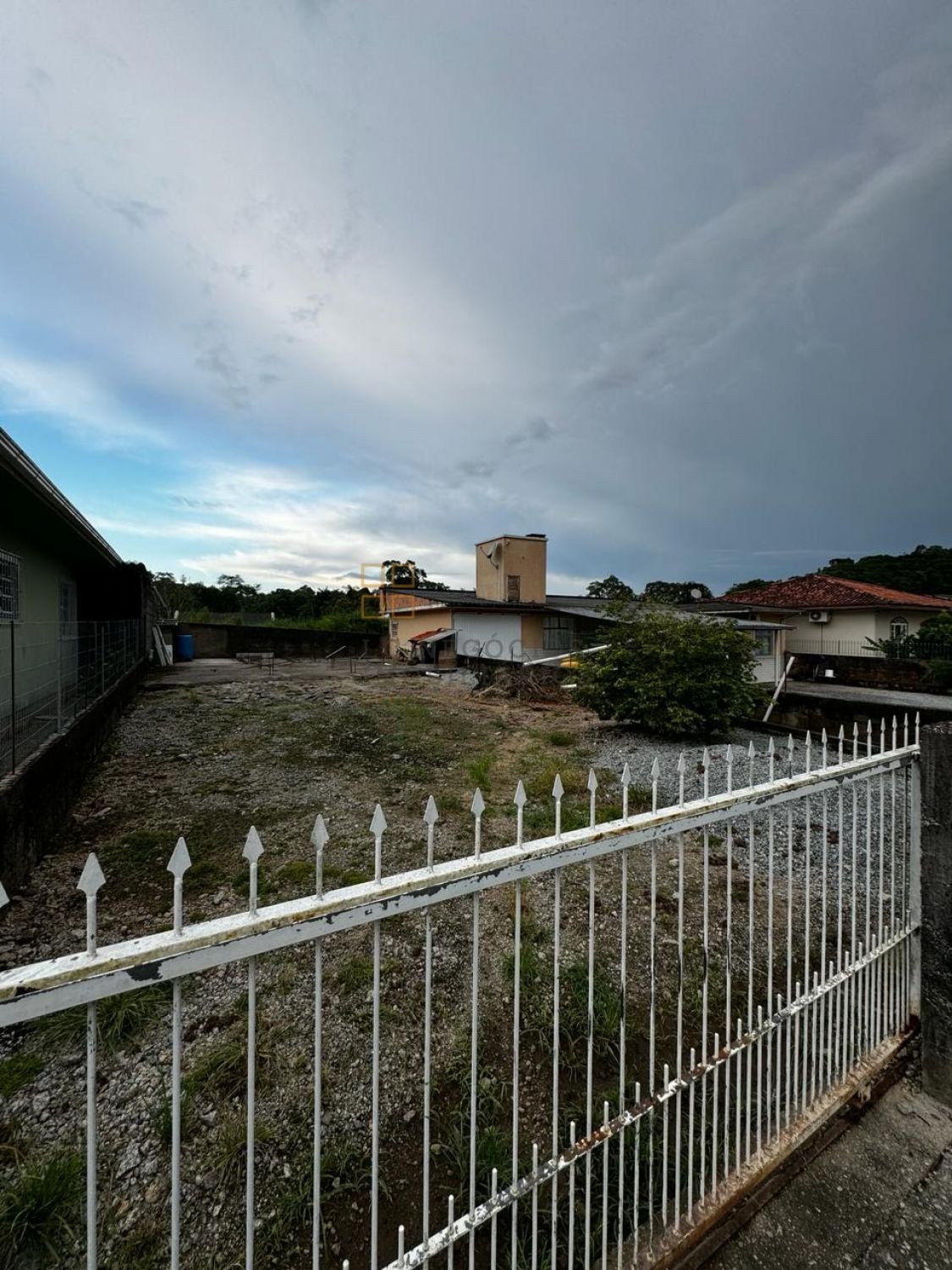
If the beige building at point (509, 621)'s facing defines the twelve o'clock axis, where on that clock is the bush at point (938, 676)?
The bush is roughly at 10 o'clock from the beige building.

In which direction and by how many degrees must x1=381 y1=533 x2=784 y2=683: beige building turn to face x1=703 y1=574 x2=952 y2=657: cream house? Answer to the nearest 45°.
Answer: approximately 90° to its left

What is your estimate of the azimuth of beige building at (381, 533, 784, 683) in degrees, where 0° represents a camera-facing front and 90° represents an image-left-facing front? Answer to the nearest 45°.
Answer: approximately 0°

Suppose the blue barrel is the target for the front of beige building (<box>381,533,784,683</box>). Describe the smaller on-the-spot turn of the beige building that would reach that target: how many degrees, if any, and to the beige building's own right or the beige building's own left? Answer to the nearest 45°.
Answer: approximately 90° to the beige building's own right

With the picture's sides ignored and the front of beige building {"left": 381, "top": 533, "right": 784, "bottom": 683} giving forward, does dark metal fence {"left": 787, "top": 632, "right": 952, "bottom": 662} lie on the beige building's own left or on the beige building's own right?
on the beige building's own left

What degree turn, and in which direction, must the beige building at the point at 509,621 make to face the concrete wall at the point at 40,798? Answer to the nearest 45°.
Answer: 0° — it already faces it

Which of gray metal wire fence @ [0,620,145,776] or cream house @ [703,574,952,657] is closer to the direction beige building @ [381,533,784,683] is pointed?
the gray metal wire fence

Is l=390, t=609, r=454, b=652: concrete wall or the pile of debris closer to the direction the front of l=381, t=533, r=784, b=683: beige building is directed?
the pile of debris

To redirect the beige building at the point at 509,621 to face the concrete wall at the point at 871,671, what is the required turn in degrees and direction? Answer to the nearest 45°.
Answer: approximately 90° to its left

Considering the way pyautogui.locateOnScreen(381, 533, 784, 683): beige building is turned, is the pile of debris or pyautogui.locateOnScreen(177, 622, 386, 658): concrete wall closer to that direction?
the pile of debris
